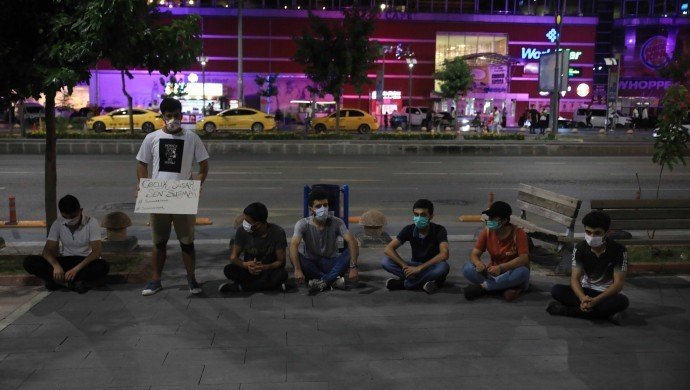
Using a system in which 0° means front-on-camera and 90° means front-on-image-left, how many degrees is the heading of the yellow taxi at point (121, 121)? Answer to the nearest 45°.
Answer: approximately 90°

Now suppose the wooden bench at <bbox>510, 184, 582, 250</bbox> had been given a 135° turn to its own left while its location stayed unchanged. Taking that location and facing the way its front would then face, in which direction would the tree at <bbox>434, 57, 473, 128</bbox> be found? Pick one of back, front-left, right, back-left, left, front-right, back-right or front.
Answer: left

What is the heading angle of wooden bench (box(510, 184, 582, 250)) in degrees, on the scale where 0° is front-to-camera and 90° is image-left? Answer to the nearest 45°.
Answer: approximately 45°

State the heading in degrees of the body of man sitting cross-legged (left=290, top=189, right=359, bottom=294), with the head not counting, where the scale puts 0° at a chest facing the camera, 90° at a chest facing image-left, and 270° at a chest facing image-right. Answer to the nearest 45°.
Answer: approximately 0°

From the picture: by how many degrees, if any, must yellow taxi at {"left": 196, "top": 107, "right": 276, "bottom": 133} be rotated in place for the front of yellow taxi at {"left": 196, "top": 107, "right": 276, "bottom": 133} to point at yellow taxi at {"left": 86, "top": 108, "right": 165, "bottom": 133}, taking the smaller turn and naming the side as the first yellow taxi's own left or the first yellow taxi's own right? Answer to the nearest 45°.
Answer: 0° — it already faces it

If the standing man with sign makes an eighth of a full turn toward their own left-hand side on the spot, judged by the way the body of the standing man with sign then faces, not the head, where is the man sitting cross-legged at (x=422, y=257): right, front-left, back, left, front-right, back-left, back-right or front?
front-left

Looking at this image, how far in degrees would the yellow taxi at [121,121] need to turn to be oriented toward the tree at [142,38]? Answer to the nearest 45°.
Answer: approximately 90° to its left

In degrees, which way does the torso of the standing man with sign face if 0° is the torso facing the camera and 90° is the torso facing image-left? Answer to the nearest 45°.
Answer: approximately 0°
